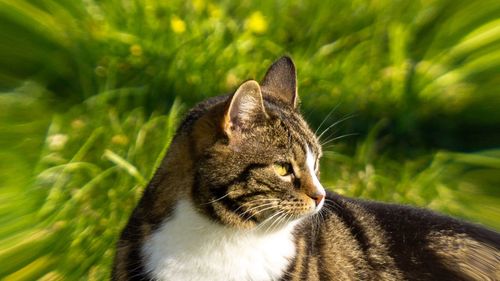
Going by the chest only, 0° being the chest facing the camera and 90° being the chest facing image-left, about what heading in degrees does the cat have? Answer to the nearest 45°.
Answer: approximately 45°
